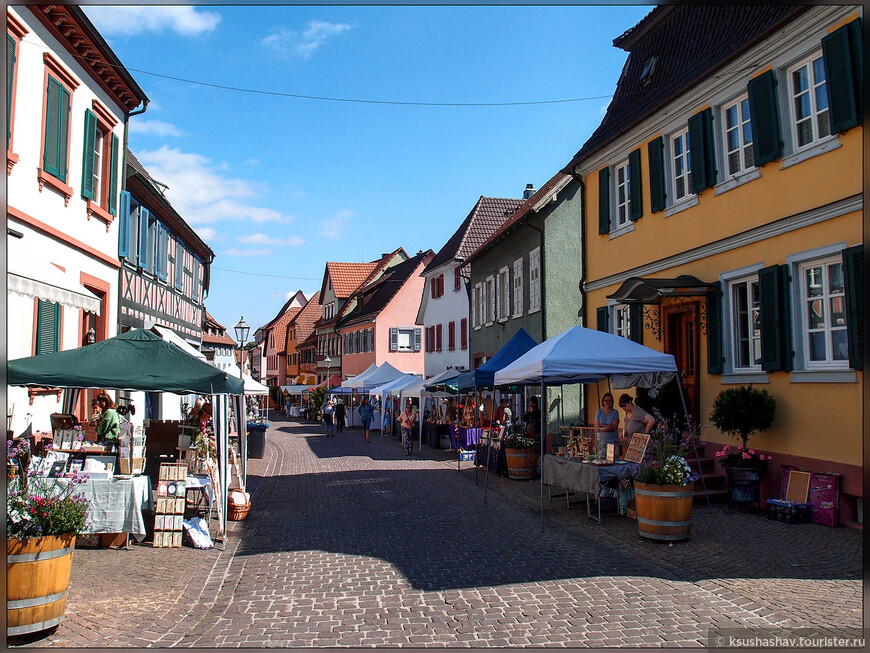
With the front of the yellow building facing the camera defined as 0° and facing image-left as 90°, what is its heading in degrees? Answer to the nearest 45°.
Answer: approximately 45°

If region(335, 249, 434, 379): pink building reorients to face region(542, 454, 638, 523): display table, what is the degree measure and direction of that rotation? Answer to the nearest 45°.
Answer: approximately 45° to its left

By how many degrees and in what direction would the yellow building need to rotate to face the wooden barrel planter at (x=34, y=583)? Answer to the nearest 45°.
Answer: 0° — it already faces it

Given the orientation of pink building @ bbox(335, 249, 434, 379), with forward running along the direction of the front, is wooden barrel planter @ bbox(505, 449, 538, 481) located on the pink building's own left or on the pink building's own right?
on the pink building's own left

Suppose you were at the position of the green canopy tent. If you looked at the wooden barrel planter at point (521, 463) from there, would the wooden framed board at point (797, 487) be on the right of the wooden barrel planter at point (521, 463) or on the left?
right

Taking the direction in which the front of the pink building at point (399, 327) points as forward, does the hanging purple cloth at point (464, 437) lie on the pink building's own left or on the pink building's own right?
on the pink building's own left

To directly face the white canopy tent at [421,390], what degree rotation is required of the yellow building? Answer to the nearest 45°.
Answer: approximately 90° to its right

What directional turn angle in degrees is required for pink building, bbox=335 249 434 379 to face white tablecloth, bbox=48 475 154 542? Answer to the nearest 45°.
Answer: approximately 45° to its left

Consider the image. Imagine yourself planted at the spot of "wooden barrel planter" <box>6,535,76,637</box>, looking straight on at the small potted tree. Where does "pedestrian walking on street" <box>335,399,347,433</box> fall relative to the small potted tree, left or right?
left
